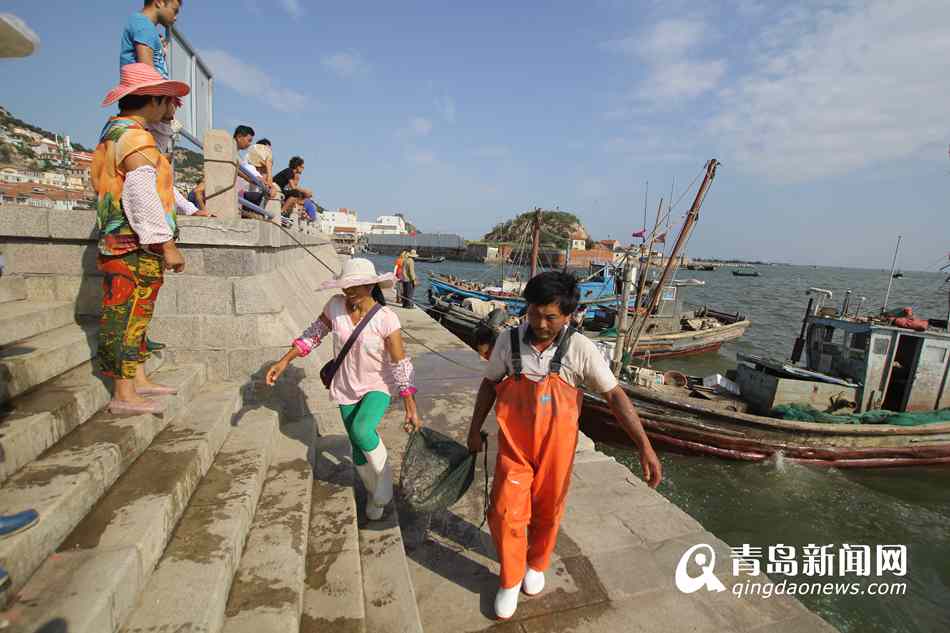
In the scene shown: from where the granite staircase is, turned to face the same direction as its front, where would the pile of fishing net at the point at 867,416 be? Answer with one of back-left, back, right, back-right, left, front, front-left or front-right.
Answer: front

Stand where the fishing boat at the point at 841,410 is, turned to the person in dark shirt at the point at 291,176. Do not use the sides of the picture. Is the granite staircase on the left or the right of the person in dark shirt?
left

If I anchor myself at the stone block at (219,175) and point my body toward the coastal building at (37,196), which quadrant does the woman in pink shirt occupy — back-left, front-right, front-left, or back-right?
back-left

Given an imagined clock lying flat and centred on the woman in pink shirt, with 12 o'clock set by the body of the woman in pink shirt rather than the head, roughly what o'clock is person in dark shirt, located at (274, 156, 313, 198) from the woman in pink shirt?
The person in dark shirt is roughly at 4 o'clock from the woman in pink shirt.

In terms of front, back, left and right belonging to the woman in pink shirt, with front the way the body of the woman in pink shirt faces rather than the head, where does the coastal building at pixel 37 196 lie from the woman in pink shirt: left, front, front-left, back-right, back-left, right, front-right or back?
right

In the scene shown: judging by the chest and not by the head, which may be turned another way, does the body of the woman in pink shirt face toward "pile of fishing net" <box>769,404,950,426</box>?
no

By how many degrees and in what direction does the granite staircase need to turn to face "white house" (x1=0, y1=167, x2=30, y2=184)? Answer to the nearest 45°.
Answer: approximately 135° to its left

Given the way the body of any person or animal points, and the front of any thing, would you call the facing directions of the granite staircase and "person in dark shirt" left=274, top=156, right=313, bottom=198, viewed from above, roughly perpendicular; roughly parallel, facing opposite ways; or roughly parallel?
roughly parallel

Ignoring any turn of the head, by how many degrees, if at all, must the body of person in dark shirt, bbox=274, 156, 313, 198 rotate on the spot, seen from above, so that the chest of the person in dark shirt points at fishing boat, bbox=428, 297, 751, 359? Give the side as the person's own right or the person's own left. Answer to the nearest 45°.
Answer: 0° — they already face it

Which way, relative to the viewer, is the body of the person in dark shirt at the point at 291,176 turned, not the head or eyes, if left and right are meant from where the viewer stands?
facing to the right of the viewer

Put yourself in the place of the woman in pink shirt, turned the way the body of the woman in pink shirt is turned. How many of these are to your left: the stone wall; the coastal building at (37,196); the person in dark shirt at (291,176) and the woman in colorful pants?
0

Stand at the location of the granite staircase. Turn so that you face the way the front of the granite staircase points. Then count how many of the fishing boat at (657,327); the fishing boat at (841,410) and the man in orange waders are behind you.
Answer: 0

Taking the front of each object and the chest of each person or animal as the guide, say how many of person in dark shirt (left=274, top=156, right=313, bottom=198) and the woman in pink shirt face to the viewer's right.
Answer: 1

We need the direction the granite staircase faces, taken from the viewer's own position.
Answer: facing to the right of the viewer

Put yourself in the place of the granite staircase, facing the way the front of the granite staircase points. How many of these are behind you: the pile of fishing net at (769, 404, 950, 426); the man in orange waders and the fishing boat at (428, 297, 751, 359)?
0

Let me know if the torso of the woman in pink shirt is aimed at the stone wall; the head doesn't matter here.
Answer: no

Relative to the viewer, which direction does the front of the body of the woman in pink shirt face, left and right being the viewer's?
facing the viewer and to the left of the viewer

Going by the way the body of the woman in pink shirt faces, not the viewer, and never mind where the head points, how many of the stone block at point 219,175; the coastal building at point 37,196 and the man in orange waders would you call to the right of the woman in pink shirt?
2
